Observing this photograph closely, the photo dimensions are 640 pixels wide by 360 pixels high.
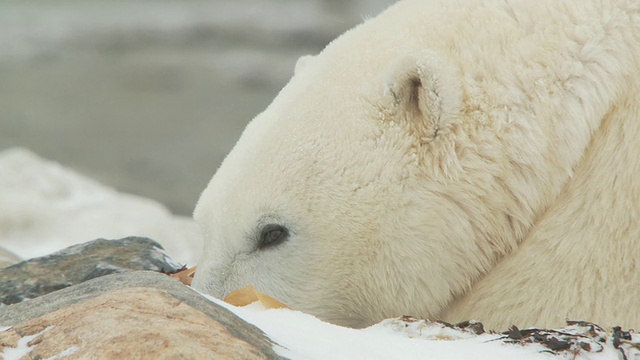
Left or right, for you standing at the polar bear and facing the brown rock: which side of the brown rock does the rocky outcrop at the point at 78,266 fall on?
right

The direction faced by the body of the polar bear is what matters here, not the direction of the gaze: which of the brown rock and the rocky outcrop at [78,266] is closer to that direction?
the rocky outcrop

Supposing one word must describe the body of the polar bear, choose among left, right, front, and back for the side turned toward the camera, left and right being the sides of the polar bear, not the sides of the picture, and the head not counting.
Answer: left

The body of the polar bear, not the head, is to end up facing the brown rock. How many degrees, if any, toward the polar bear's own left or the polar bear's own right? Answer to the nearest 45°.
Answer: approximately 45° to the polar bear's own left

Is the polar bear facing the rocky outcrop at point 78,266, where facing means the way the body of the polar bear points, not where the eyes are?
yes
